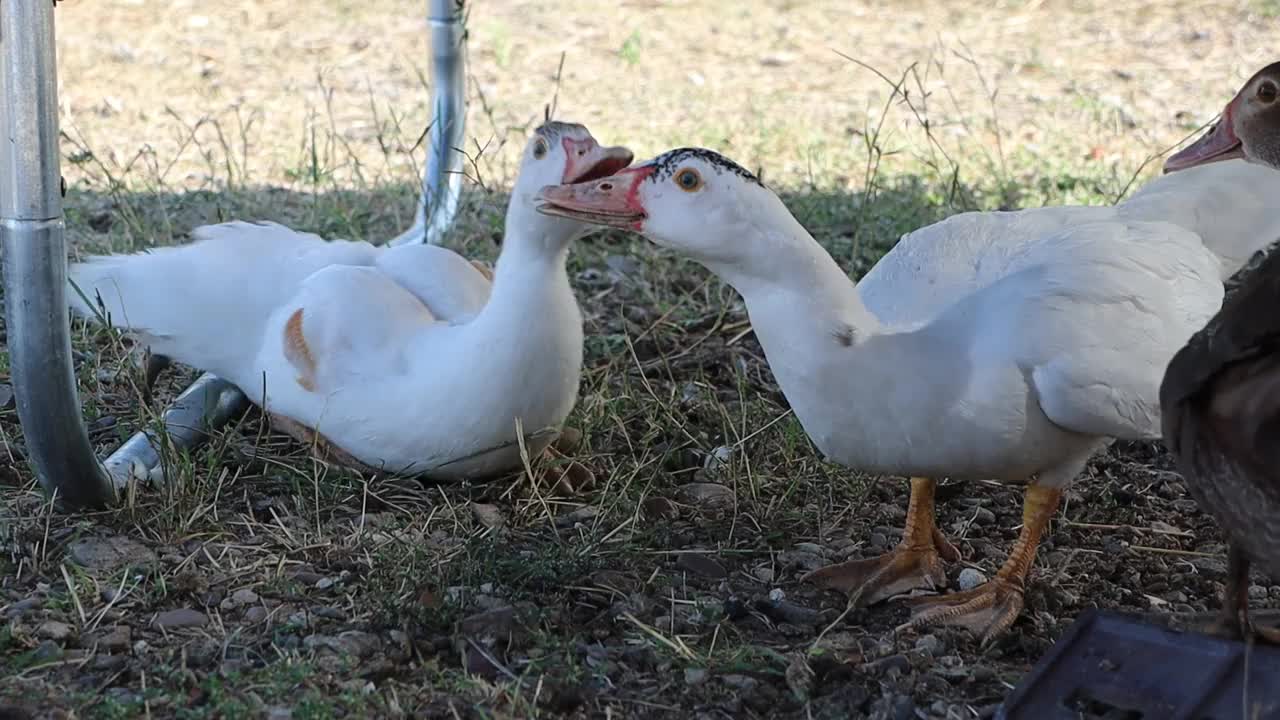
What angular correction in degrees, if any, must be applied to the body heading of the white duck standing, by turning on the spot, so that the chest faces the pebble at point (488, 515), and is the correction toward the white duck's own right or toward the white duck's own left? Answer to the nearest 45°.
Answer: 0° — it already faces it

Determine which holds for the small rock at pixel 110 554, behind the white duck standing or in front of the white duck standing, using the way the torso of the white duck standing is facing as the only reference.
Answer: in front

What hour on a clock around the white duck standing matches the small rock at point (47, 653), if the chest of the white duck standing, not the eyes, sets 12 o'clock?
The small rock is roughly at 11 o'clock from the white duck standing.

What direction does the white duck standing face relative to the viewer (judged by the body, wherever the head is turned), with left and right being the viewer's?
facing to the left of the viewer

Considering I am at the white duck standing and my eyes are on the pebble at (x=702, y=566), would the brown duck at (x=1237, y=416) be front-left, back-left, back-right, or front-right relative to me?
back-left
